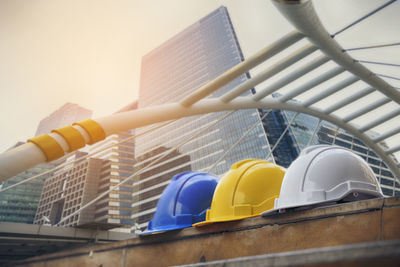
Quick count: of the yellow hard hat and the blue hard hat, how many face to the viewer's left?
2

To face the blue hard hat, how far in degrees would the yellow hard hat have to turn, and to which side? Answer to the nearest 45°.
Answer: approximately 45° to its right

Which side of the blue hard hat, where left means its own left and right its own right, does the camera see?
left

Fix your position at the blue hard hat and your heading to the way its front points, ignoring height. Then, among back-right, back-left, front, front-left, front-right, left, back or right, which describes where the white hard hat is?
back-left

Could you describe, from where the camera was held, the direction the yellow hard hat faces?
facing to the left of the viewer

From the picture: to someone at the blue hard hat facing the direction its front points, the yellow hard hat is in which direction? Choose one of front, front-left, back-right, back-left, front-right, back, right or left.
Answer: back-left
